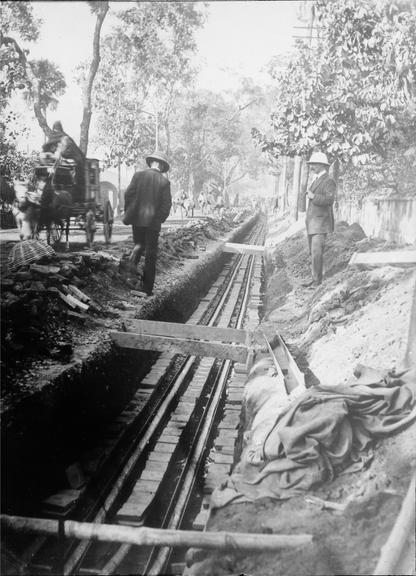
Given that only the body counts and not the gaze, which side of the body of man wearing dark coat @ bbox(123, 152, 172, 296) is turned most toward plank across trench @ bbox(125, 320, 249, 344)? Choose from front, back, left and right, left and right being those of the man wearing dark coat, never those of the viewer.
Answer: back

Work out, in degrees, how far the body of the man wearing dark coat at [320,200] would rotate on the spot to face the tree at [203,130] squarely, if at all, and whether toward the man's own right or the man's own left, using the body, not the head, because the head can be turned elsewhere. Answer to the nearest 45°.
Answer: approximately 90° to the man's own right

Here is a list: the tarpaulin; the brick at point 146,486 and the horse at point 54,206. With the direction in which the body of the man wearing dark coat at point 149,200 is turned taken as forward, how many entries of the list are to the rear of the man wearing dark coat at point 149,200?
2

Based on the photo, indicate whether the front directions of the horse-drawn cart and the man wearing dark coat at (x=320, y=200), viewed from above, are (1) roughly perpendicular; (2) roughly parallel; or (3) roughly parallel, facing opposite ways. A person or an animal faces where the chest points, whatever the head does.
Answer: roughly perpendicular

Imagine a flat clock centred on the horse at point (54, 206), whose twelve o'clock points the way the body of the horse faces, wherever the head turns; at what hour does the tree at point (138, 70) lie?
The tree is roughly at 5 o'clock from the horse.

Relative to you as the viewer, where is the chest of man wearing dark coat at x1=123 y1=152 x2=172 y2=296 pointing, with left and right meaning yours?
facing away from the viewer

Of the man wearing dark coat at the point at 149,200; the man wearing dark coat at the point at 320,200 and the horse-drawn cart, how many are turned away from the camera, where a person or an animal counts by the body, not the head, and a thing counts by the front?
1

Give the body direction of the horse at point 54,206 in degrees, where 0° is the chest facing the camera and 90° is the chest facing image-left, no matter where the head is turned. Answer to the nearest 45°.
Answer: approximately 45°

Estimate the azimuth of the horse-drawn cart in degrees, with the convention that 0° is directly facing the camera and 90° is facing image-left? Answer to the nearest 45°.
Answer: approximately 45°
